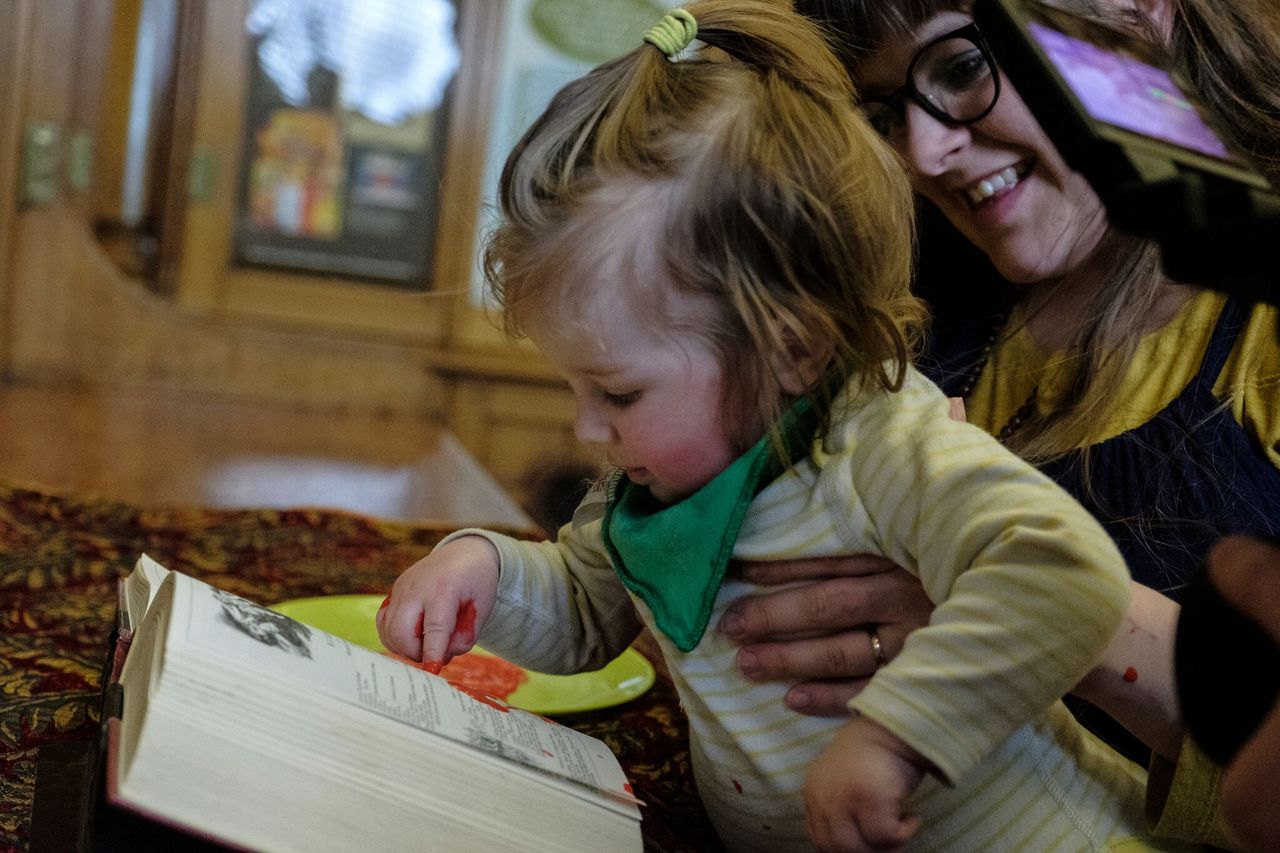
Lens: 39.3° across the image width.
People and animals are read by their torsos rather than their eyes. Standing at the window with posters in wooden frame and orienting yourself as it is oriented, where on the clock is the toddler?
The toddler is roughly at 12 o'clock from the window with posters in wooden frame.

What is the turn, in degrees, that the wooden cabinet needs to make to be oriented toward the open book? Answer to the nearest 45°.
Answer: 0° — it already faces it

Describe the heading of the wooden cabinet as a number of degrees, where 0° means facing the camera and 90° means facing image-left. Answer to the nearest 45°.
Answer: approximately 0°

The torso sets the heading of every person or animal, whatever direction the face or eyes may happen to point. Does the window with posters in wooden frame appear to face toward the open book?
yes

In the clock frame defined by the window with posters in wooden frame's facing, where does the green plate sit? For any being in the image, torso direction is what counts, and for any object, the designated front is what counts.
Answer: The green plate is roughly at 12 o'clock from the window with posters in wooden frame.

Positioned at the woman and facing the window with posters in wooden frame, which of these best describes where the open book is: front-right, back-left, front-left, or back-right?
back-left
